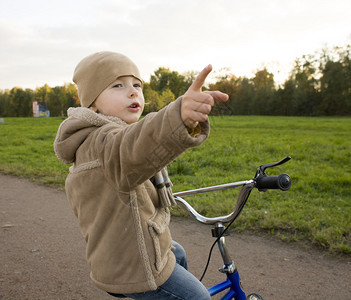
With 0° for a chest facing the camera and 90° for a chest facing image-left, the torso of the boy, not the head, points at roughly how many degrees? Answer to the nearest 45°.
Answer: approximately 270°
